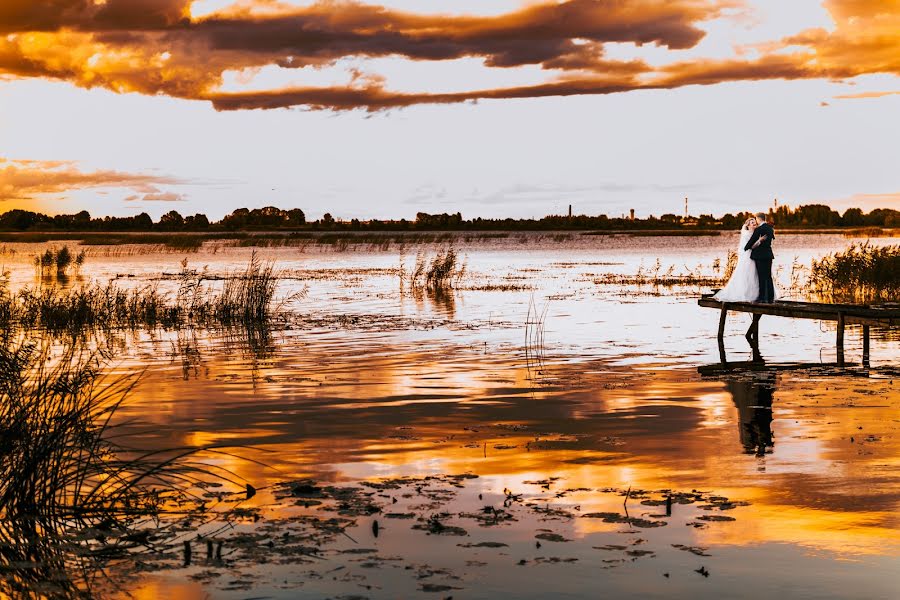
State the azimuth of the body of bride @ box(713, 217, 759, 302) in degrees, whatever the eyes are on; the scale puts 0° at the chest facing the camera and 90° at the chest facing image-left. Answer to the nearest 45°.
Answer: approximately 270°

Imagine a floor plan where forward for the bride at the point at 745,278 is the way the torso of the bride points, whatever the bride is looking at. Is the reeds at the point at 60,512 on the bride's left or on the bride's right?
on the bride's right

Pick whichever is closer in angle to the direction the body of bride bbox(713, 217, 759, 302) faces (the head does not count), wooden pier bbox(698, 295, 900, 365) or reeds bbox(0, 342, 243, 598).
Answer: the wooden pier
